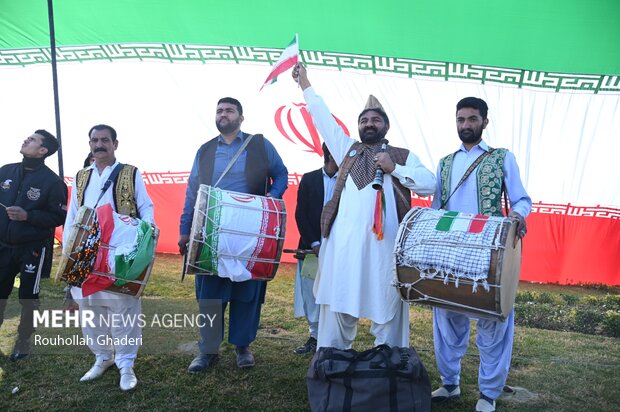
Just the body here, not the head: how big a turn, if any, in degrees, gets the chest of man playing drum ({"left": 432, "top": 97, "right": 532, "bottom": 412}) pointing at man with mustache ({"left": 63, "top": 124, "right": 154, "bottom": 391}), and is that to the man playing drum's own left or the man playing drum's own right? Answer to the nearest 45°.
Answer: approximately 45° to the man playing drum's own right

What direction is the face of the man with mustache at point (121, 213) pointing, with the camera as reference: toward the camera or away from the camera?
toward the camera

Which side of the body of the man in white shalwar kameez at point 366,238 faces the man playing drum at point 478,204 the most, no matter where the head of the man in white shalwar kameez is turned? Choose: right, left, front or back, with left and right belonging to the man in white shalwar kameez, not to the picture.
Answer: left

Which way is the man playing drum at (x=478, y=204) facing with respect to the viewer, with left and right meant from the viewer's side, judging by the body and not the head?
facing the viewer and to the left of the viewer

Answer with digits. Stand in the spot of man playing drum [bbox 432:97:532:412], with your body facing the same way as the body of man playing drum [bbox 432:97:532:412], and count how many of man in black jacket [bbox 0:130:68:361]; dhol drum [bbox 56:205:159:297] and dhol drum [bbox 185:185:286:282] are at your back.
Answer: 0

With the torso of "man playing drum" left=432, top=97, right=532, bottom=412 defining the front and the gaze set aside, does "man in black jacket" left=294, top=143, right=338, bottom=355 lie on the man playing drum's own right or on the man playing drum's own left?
on the man playing drum's own right

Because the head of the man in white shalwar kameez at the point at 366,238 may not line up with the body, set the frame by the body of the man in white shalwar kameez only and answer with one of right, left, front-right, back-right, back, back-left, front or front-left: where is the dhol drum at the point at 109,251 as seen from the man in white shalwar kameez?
right

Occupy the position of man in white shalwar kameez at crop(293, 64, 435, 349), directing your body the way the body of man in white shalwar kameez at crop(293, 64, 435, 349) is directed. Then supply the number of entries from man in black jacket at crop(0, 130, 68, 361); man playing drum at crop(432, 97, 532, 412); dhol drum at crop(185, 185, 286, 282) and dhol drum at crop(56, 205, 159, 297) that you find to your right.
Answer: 3

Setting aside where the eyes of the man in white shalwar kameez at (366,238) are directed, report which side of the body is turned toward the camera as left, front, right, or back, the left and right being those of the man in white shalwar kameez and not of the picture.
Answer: front

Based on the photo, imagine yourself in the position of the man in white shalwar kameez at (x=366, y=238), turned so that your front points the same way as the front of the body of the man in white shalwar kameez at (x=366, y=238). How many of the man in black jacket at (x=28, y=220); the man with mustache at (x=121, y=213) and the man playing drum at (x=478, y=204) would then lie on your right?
2

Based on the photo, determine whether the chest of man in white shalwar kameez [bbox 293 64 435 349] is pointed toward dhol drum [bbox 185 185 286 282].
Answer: no

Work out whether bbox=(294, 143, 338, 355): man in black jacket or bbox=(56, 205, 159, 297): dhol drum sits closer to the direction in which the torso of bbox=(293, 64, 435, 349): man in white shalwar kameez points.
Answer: the dhol drum

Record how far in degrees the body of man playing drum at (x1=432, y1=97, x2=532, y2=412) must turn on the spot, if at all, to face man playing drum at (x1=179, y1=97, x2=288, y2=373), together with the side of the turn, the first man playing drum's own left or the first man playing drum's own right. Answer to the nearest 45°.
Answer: approximately 45° to the first man playing drum's own right

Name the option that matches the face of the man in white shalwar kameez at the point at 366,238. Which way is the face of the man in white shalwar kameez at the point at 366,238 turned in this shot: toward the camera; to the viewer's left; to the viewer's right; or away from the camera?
toward the camera
